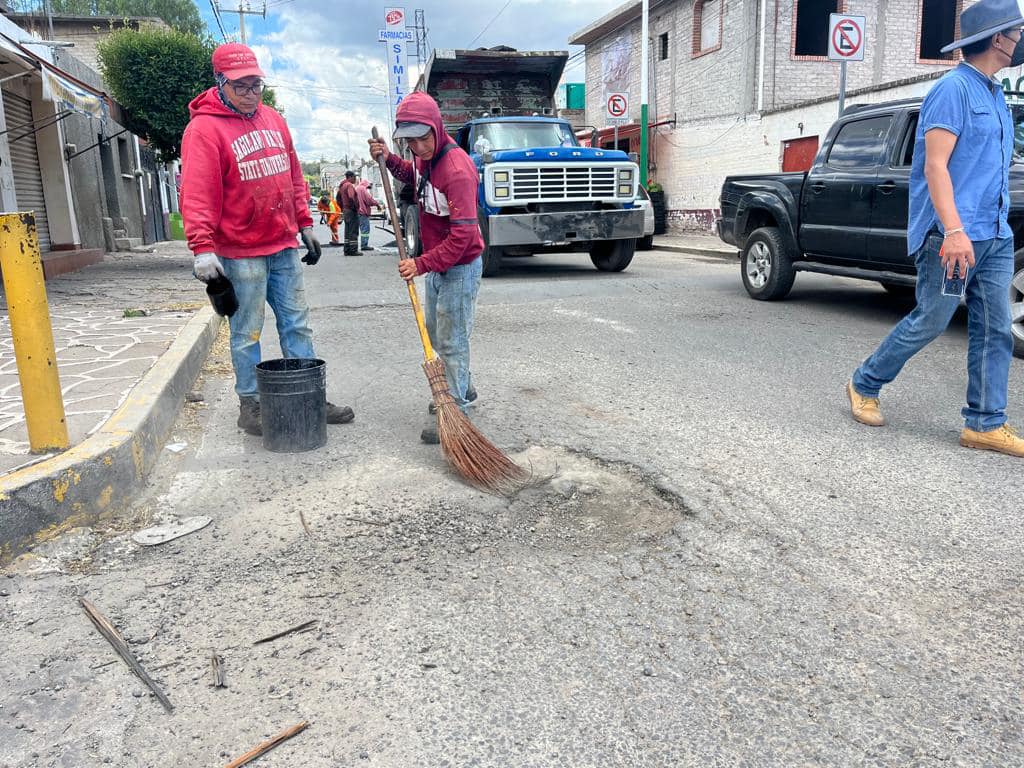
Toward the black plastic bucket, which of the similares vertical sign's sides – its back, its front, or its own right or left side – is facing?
front

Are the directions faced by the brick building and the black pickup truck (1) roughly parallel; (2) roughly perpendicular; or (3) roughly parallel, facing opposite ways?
roughly perpendicular

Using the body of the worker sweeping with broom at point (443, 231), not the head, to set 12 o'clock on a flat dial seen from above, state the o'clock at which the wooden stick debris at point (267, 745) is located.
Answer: The wooden stick debris is roughly at 11 o'clock from the worker sweeping with broom.

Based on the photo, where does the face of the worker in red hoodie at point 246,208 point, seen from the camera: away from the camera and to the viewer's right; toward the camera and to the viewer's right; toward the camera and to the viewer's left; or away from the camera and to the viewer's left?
toward the camera and to the viewer's right

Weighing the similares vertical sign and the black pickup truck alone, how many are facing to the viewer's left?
0

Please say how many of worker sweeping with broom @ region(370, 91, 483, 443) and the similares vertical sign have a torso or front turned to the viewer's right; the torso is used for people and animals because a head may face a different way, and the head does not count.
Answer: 0

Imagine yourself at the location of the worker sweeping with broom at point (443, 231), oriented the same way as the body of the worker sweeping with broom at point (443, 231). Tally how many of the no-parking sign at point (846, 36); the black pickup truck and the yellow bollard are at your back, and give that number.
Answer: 2

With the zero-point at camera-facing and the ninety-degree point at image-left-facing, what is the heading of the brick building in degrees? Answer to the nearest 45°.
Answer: approximately 45°

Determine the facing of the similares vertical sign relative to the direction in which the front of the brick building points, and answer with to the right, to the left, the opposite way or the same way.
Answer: to the left

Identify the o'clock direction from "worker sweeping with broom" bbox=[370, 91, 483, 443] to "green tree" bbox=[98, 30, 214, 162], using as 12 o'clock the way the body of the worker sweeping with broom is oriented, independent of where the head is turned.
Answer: The green tree is roughly at 4 o'clock from the worker sweeping with broom.
